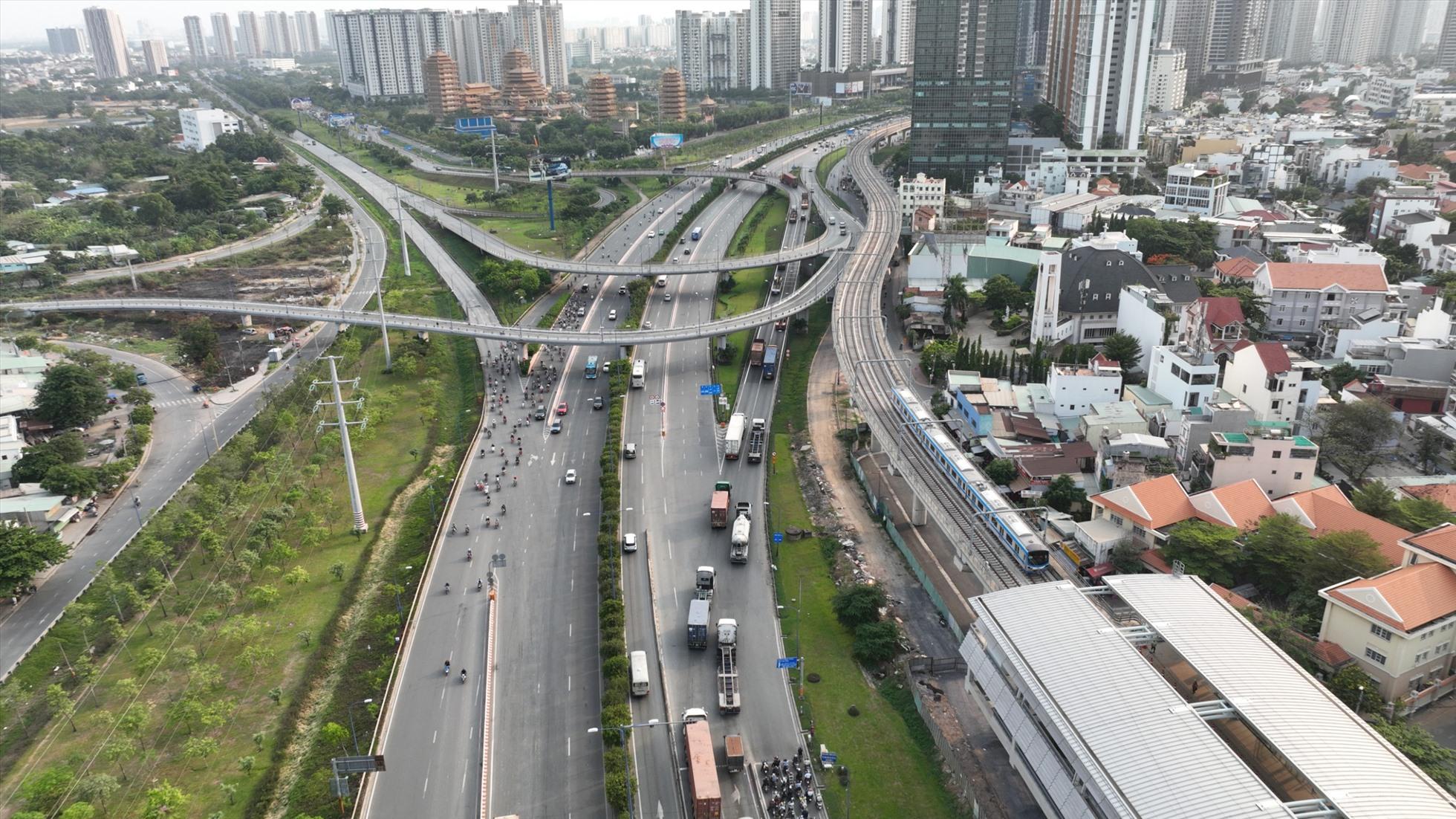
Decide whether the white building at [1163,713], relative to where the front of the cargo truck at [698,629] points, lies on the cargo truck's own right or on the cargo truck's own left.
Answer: on the cargo truck's own right

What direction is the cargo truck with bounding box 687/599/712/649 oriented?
away from the camera

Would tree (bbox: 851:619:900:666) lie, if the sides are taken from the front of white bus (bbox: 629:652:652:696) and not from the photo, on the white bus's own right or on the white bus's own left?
on the white bus's own right

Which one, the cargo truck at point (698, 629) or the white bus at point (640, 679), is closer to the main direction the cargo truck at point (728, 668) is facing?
the cargo truck

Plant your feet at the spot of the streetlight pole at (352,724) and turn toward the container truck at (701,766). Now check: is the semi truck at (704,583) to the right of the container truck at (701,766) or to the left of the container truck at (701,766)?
left

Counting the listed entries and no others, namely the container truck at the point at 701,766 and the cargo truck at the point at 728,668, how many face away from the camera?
2

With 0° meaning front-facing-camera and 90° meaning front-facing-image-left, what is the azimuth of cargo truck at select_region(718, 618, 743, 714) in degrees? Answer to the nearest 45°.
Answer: approximately 180°

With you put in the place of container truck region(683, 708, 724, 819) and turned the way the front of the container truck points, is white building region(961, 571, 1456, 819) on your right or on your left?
on your right

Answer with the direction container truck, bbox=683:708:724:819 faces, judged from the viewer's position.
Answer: facing away from the viewer

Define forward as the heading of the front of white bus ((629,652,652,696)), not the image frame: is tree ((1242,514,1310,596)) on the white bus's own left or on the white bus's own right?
on the white bus's own right

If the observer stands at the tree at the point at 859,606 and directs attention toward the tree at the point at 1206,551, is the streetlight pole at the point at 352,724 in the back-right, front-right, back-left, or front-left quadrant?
back-right

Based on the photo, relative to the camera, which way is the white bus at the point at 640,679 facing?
away from the camera
